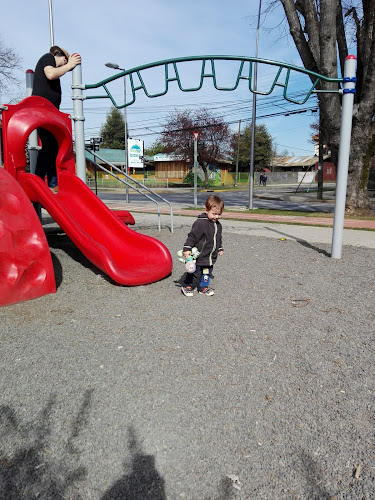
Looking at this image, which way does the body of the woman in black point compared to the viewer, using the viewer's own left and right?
facing to the right of the viewer

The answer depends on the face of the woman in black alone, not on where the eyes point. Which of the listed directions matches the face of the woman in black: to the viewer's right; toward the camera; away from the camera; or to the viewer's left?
to the viewer's right
